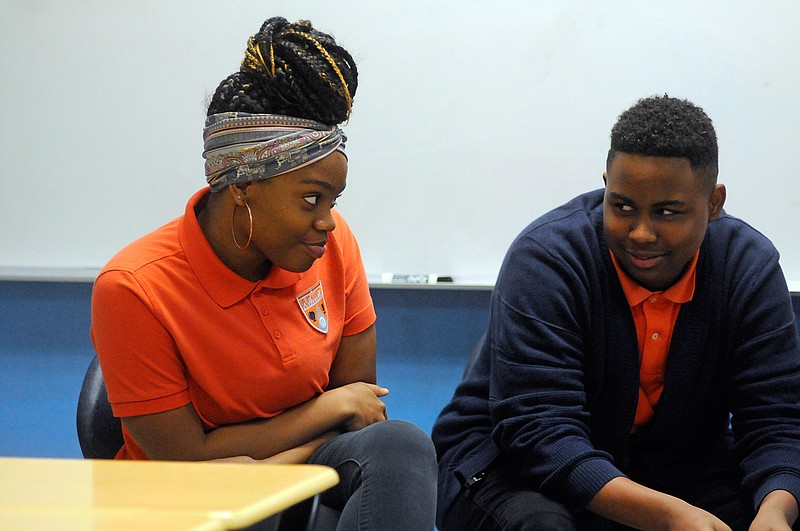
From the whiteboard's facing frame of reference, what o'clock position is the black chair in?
The black chair is roughly at 1 o'clock from the whiteboard.

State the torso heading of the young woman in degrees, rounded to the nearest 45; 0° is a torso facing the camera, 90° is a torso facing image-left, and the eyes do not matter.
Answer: approximately 315°

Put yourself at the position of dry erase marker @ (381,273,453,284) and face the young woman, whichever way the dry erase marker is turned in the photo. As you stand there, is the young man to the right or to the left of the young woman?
left

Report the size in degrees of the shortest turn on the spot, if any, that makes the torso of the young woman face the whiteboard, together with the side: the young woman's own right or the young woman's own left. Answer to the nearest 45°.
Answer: approximately 135° to the young woman's own left

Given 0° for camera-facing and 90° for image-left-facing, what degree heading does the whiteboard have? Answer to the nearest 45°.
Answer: approximately 0°
